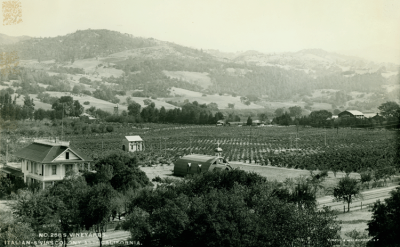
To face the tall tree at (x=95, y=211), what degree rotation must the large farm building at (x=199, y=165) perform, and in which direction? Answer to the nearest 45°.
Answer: approximately 45° to its right

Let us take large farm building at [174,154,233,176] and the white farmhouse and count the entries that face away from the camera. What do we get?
0

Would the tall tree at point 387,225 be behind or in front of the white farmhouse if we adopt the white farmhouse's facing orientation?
in front

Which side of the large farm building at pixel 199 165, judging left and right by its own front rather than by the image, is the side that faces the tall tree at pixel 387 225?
front

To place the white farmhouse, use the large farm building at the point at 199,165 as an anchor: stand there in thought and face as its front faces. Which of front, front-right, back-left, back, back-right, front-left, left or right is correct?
right

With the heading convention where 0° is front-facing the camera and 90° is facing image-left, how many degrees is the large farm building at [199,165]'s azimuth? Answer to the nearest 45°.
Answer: approximately 315°

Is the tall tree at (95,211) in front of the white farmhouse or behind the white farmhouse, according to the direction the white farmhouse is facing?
in front

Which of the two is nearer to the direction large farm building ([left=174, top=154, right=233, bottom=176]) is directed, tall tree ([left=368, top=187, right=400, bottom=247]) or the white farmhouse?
the tall tree

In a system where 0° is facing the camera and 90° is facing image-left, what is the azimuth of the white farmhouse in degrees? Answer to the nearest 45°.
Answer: approximately 315°
